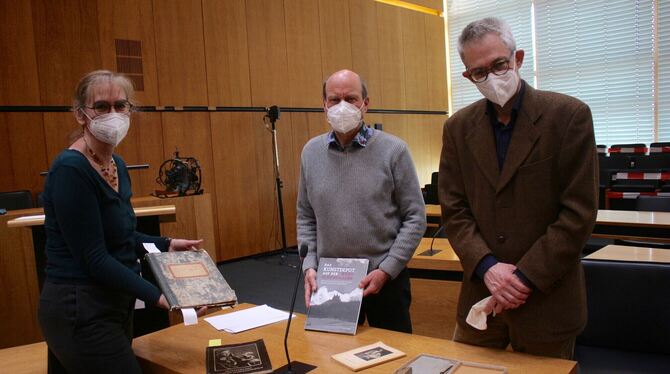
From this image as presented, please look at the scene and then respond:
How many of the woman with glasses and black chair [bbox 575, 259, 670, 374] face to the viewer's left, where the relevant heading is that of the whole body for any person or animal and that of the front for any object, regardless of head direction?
0

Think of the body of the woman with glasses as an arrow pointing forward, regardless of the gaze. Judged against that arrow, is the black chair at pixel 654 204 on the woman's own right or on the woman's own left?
on the woman's own left

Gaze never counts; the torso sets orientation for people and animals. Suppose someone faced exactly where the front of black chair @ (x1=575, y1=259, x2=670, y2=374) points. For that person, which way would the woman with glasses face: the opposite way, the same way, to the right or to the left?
to the left

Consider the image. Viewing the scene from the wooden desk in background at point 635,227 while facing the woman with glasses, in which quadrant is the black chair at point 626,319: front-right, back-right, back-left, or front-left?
front-left

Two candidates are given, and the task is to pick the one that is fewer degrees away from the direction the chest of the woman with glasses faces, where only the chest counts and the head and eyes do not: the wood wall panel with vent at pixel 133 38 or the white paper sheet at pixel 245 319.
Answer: the white paper sheet

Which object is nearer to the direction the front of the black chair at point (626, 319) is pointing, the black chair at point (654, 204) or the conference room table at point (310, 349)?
the conference room table

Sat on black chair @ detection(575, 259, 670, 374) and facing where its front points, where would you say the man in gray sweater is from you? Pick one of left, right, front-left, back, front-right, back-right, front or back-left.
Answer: front-right

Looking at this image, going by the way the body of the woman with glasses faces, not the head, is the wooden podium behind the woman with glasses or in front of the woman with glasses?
behind

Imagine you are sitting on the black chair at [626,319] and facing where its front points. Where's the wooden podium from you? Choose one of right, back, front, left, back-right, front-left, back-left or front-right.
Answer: right

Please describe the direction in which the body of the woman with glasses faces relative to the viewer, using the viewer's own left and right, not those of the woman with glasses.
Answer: facing the viewer and to the right of the viewer
